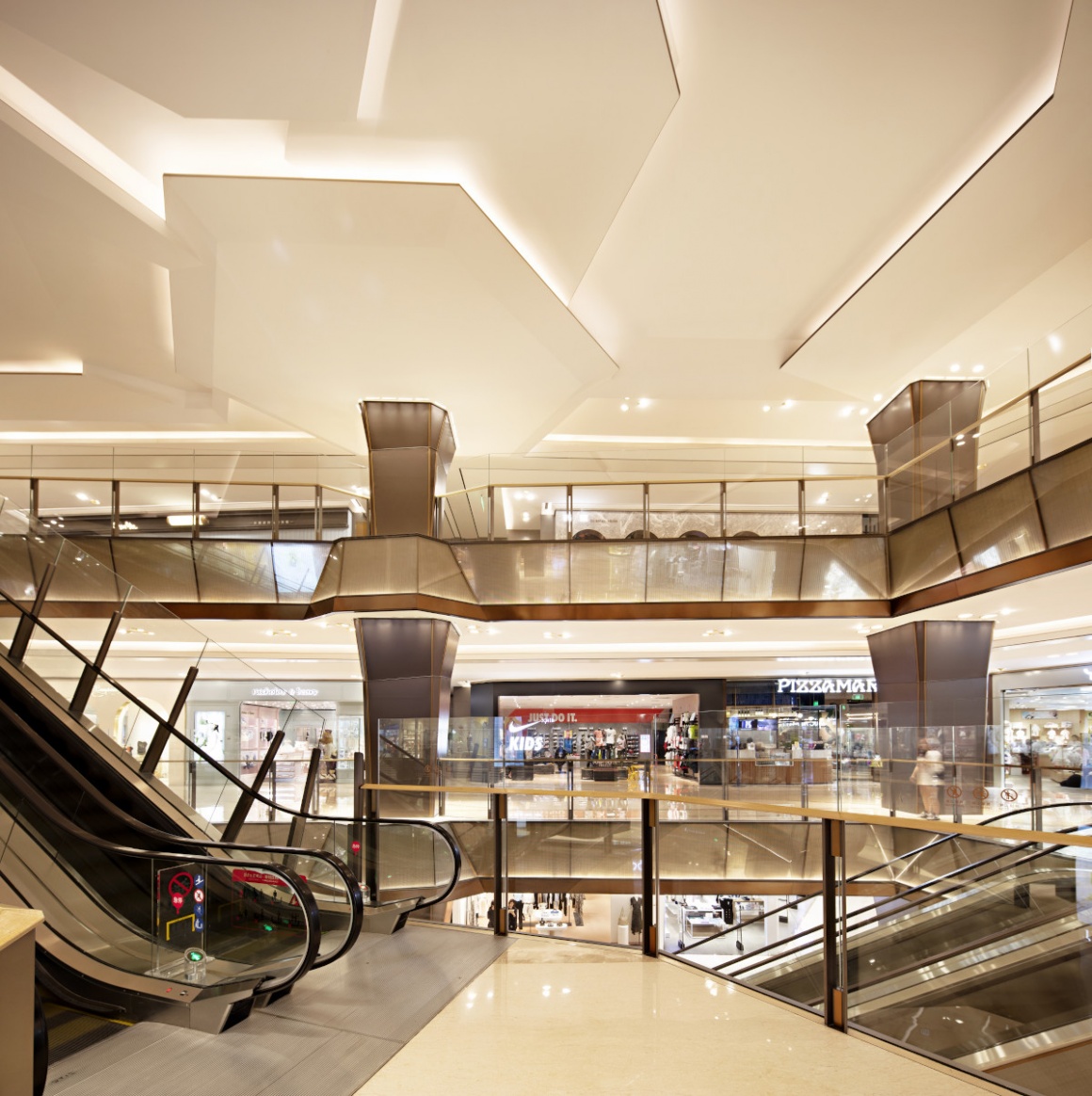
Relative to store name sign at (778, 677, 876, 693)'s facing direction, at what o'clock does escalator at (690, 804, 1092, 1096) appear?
The escalator is roughly at 12 o'clock from the store name sign.

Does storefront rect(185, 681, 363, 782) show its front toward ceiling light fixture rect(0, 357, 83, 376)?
no

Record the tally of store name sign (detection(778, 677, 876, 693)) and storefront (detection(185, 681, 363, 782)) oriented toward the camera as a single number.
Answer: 2

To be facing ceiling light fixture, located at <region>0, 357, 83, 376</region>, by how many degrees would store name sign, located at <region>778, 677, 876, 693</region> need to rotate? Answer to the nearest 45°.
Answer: approximately 45° to its right

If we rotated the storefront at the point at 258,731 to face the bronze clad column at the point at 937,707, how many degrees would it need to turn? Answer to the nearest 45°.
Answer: approximately 90° to its left

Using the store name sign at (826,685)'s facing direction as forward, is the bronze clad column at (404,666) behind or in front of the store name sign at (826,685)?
in front

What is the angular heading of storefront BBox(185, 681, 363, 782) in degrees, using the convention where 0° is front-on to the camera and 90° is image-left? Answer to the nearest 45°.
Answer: approximately 0°

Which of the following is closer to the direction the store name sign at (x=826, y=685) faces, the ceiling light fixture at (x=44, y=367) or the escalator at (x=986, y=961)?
the escalator

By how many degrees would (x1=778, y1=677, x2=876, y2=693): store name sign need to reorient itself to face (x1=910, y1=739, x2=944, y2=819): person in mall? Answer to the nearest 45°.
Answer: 0° — it already faces them

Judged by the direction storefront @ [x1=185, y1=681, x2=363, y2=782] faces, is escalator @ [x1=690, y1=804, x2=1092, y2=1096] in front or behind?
in front

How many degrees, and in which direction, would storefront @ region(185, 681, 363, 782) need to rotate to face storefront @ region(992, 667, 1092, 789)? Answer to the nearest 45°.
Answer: approximately 45° to its left

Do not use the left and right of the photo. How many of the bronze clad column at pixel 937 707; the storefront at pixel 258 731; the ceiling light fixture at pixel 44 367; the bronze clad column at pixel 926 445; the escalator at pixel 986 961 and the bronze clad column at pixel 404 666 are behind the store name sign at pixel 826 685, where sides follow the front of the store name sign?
0

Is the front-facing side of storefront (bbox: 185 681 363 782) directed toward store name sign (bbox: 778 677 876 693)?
no

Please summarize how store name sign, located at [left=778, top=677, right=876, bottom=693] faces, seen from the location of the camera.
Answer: facing the viewer
